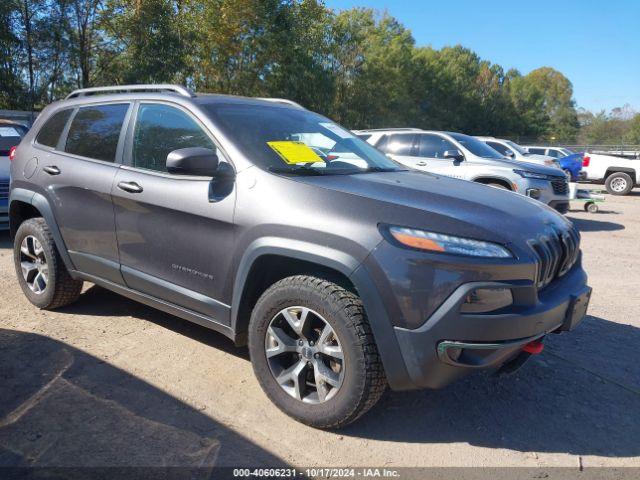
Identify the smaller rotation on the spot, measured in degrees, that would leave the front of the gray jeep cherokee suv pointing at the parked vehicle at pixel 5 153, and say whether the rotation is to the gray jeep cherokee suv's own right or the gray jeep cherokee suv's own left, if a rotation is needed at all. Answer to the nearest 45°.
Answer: approximately 180°

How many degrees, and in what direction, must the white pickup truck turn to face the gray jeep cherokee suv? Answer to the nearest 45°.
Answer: approximately 90° to its right

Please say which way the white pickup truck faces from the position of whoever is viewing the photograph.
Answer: facing to the right of the viewer

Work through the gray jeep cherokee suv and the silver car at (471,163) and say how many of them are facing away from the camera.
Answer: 0

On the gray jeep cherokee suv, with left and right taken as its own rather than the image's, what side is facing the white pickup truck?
left

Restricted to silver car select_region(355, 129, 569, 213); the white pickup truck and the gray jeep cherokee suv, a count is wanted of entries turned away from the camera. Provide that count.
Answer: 0

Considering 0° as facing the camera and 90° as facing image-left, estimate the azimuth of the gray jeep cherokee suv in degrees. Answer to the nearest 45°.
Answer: approximately 315°

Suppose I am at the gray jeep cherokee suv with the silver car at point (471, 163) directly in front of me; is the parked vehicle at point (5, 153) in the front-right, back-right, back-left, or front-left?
front-left

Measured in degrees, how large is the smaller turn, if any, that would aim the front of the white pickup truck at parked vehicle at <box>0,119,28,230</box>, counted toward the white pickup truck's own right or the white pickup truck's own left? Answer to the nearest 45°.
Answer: approximately 135° to the white pickup truck's own right
